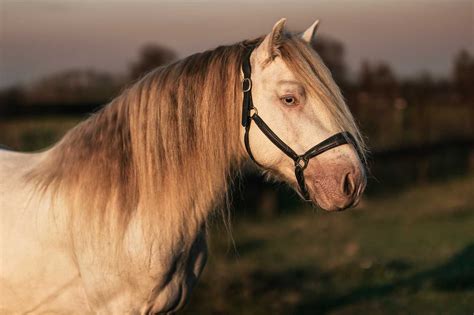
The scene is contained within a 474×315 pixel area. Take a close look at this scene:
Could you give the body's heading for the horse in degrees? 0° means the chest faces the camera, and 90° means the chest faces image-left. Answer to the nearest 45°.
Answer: approximately 270°
